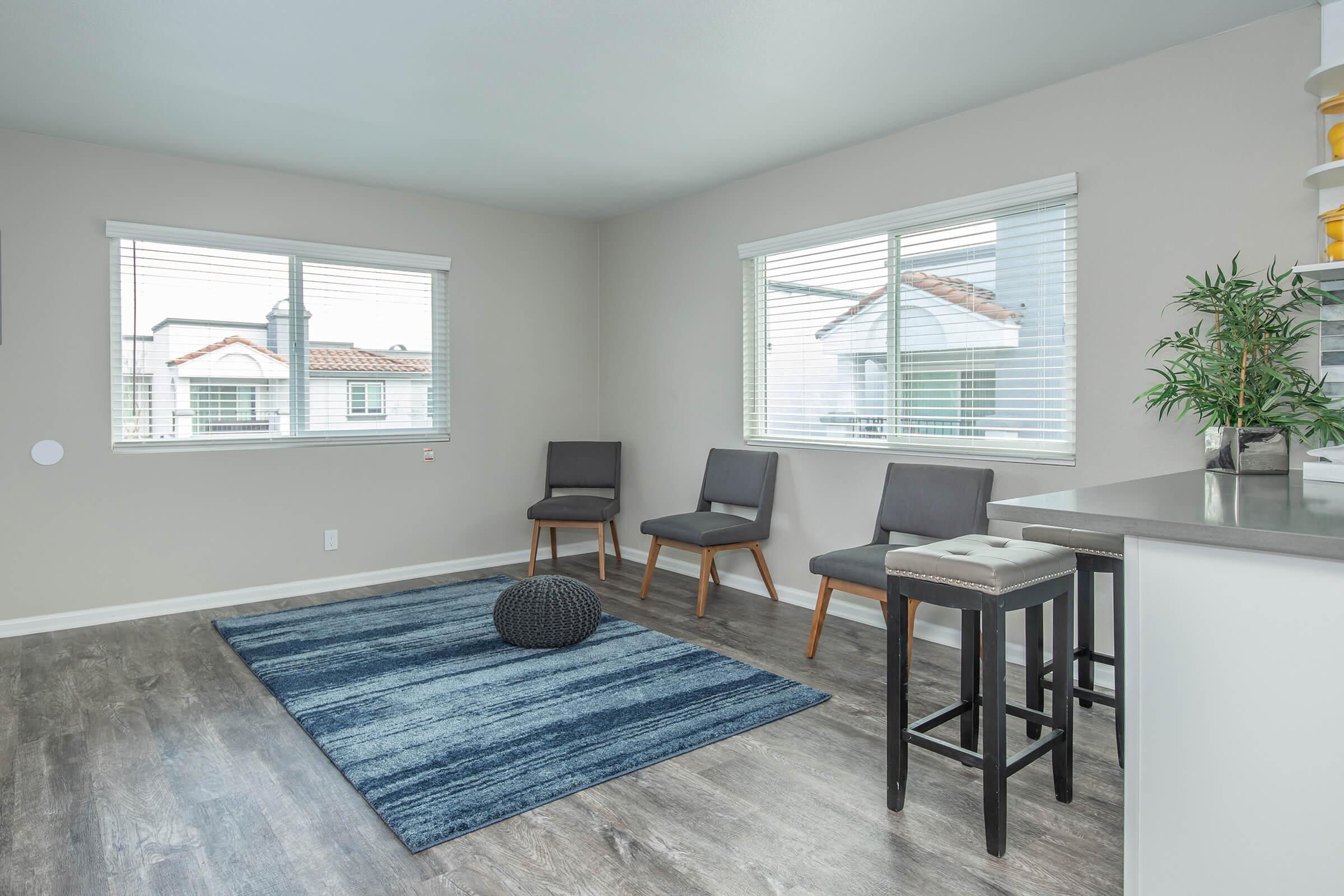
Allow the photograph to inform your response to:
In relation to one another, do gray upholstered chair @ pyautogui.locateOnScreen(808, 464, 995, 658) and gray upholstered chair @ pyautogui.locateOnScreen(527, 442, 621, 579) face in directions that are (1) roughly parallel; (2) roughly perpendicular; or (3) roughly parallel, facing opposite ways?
roughly perpendicular

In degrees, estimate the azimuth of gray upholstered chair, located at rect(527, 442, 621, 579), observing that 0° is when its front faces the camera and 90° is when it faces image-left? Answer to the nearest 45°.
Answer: approximately 0°

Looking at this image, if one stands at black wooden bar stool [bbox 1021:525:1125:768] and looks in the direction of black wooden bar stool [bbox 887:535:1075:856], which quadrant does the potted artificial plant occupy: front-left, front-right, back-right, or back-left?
back-left

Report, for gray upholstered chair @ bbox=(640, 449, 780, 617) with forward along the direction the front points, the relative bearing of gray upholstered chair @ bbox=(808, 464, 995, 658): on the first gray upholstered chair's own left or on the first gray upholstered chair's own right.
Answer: on the first gray upholstered chair's own left

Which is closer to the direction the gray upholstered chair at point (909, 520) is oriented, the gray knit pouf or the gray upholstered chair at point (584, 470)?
the gray knit pouf

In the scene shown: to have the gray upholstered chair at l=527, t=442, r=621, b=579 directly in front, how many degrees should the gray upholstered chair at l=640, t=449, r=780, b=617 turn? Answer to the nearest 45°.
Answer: approximately 90° to its right

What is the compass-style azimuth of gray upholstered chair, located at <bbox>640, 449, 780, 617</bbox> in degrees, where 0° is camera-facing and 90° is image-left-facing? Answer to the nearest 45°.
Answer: approximately 45°

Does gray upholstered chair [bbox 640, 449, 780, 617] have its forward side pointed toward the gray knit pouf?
yes
